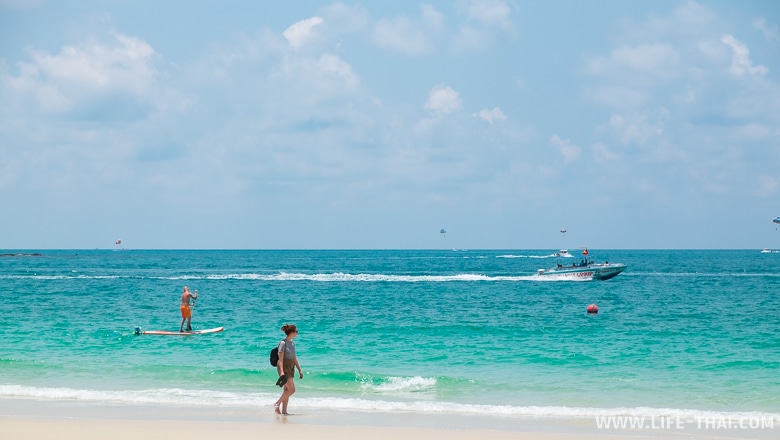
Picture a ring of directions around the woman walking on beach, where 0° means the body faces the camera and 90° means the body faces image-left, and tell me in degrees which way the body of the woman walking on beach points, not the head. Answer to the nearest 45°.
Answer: approximately 270°
